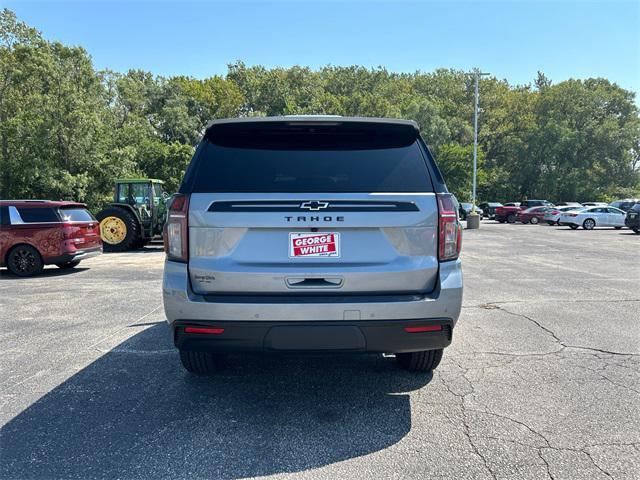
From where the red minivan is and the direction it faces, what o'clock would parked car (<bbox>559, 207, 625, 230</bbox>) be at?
The parked car is roughly at 4 o'clock from the red minivan.

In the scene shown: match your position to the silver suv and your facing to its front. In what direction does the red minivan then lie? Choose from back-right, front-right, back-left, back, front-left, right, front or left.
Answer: front-left

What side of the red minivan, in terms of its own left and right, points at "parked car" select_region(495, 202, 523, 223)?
right

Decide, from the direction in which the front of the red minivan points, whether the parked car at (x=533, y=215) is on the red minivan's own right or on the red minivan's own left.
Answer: on the red minivan's own right

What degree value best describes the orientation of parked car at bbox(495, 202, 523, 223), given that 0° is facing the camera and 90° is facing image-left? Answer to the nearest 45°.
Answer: approximately 45°

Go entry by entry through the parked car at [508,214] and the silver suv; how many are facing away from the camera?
1

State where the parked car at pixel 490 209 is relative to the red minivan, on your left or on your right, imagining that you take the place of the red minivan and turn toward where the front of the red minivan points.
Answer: on your right

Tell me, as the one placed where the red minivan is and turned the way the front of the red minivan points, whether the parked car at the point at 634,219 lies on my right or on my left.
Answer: on my right

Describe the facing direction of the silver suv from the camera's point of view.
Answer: facing away from the viewer

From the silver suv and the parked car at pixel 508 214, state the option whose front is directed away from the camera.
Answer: the silver suv

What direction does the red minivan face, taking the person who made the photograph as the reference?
facing away from the viewer and to the left of the viewer

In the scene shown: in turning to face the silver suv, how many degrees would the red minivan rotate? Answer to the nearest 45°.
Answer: approximately 135° to its left
